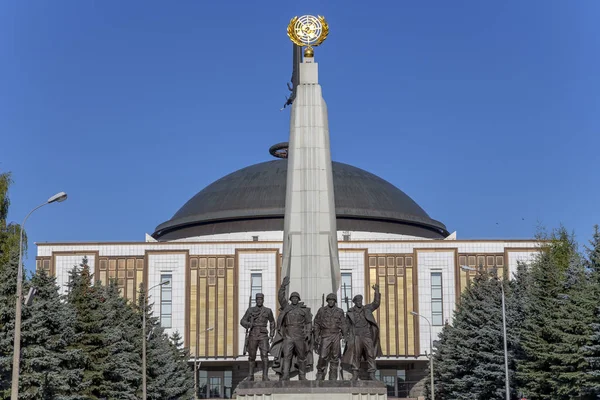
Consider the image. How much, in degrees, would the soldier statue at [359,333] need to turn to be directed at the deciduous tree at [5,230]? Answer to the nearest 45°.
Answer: approximately 135° to its right

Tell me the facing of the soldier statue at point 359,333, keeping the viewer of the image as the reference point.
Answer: facing the viewer

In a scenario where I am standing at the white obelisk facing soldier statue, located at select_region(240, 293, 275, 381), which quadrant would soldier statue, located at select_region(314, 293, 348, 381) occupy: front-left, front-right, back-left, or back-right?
front-left

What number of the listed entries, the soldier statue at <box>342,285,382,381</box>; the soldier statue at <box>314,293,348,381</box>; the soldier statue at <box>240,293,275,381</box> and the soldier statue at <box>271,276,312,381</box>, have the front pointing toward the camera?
4

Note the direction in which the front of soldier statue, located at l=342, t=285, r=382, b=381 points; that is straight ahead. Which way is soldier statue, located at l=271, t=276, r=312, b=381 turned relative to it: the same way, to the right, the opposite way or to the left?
the same way

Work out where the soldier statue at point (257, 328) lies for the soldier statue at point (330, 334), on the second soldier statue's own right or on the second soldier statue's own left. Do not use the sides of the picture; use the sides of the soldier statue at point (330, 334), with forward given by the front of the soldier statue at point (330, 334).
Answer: on the second soldier statue's own right

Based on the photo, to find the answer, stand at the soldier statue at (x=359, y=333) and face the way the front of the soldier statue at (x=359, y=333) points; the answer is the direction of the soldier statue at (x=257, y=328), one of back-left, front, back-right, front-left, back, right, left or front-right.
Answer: right

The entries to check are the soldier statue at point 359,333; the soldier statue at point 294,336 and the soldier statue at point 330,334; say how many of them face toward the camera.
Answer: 3

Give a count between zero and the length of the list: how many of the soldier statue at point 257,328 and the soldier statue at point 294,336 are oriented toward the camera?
2

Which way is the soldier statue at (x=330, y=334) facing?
toward the camera

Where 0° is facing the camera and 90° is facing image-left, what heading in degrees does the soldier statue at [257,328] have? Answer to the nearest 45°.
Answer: approximately 0°

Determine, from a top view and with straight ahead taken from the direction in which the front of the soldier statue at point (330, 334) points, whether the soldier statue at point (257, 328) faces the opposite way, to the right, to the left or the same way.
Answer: the same way

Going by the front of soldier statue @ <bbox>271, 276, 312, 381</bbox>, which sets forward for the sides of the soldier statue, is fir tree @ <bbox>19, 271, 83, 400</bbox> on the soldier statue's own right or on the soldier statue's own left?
on the soldier statue's own right

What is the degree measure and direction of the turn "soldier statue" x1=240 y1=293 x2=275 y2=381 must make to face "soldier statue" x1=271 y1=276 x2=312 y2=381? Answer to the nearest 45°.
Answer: approximately 45° to its left

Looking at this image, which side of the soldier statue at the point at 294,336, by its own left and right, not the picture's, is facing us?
front

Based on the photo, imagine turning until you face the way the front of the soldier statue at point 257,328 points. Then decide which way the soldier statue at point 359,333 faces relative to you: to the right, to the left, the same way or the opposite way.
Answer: the same way
